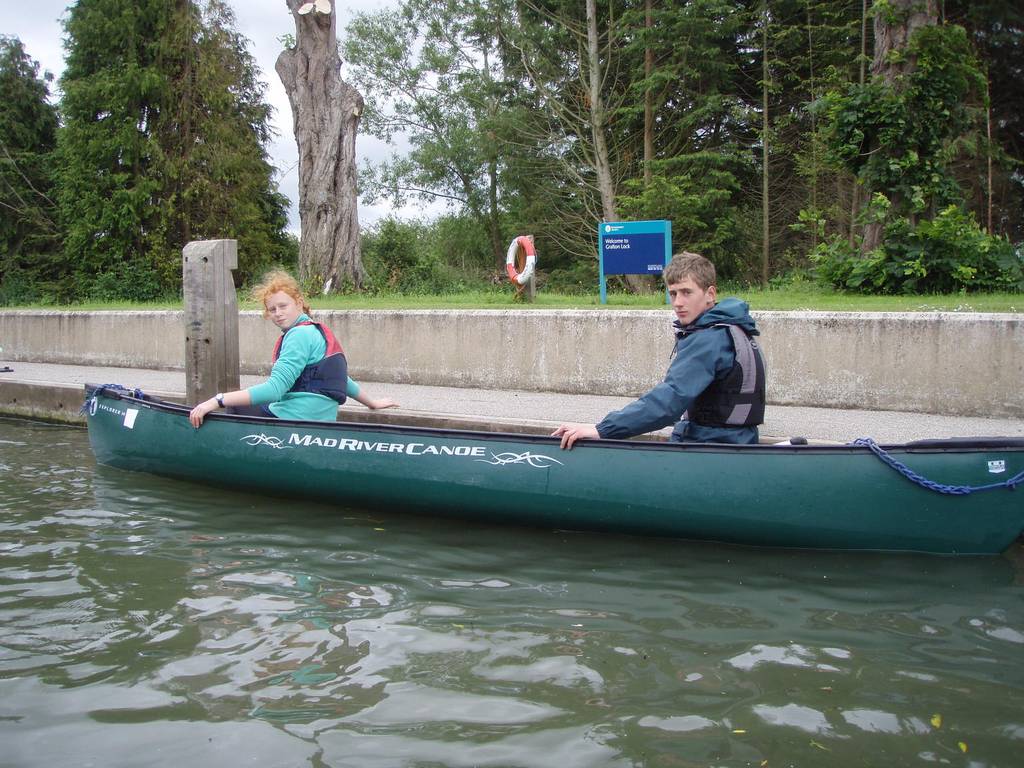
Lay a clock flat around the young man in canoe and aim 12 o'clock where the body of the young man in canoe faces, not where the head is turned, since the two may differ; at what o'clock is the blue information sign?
The blue information sign is roughly at 3 o'clock from the young man in canoe.

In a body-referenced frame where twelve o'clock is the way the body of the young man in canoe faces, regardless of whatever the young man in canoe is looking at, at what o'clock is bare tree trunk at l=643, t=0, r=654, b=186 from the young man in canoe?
The bare tree trunk is roughly at 3 o'clock from the young man in canoe.

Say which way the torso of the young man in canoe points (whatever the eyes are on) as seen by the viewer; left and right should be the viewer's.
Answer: facing to the left of the viewer

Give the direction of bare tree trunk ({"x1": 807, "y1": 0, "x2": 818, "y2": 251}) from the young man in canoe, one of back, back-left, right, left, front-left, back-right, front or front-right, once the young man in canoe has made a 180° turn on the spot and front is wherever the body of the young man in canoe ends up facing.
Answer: left

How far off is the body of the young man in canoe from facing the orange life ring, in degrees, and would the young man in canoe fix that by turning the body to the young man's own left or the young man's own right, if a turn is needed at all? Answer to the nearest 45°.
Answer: approximately 90° to the young man's own right

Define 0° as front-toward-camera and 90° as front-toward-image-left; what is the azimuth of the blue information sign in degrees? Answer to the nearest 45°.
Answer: approximately 0°

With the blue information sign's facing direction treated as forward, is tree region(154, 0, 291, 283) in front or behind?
behind

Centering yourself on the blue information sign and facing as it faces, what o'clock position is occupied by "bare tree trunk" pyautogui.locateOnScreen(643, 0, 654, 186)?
The bare tree trunk is roughly at 6 o'clock from the blue information sign.

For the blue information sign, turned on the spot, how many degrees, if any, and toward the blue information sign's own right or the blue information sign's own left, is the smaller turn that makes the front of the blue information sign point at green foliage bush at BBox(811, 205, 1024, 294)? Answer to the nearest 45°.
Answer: approximately 90° to the blue information sign's own left

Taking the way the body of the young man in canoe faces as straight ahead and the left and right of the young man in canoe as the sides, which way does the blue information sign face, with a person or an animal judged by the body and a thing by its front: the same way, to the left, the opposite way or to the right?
to the left
